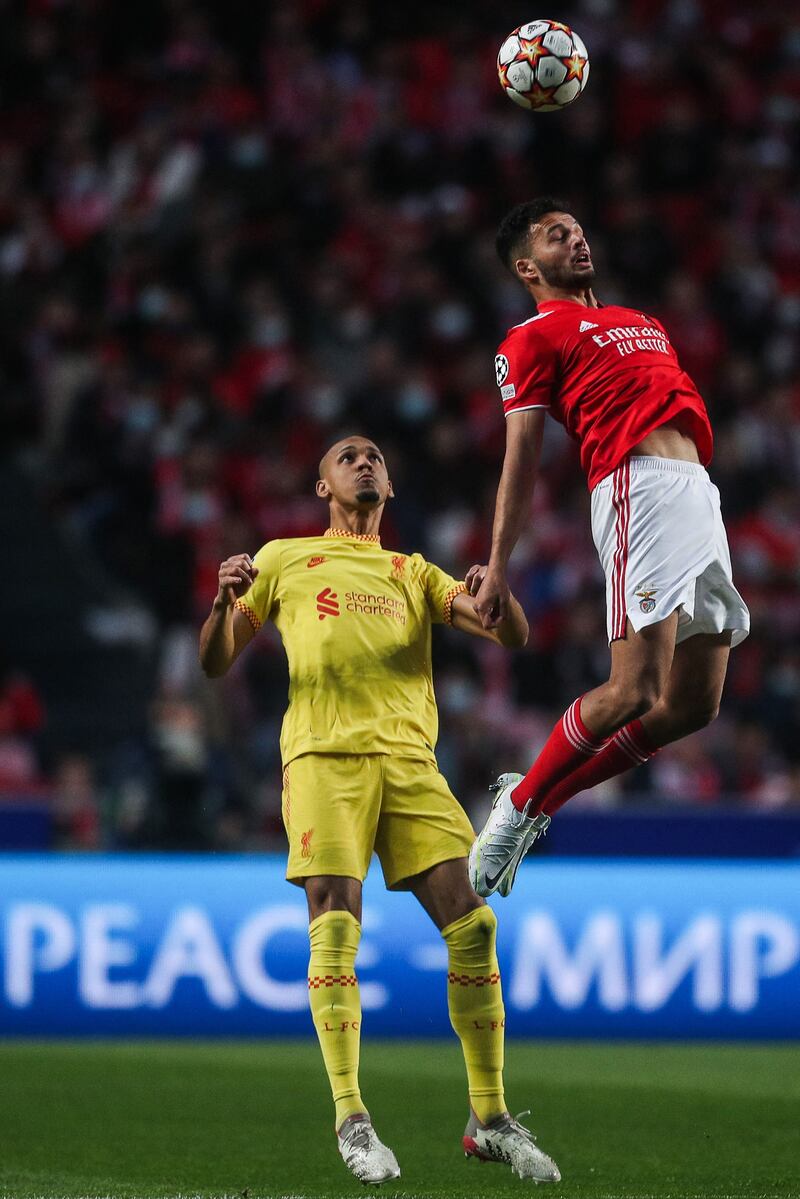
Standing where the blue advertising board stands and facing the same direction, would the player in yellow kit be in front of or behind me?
in front

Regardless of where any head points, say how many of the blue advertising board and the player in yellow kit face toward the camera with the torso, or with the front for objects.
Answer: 2

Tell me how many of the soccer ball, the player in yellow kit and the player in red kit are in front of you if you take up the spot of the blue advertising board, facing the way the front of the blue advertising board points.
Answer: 3

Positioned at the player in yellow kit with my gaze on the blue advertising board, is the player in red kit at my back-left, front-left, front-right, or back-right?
back-right

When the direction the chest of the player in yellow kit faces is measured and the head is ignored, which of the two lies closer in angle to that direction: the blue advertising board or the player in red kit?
the player in red kit

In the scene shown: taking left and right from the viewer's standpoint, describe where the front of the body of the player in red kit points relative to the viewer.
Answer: facing the viewer and to the right of the viewer

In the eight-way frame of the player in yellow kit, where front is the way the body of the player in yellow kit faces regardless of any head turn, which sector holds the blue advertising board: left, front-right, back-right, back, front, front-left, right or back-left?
back

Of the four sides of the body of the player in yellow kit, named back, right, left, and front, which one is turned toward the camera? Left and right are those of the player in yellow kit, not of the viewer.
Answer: front

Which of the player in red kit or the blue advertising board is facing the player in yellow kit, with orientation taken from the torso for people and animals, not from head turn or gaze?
the blue advertising board

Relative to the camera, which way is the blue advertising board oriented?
toward the camera

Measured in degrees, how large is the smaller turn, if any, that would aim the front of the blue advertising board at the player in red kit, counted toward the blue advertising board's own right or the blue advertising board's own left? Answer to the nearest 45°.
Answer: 0° — it already faces them
